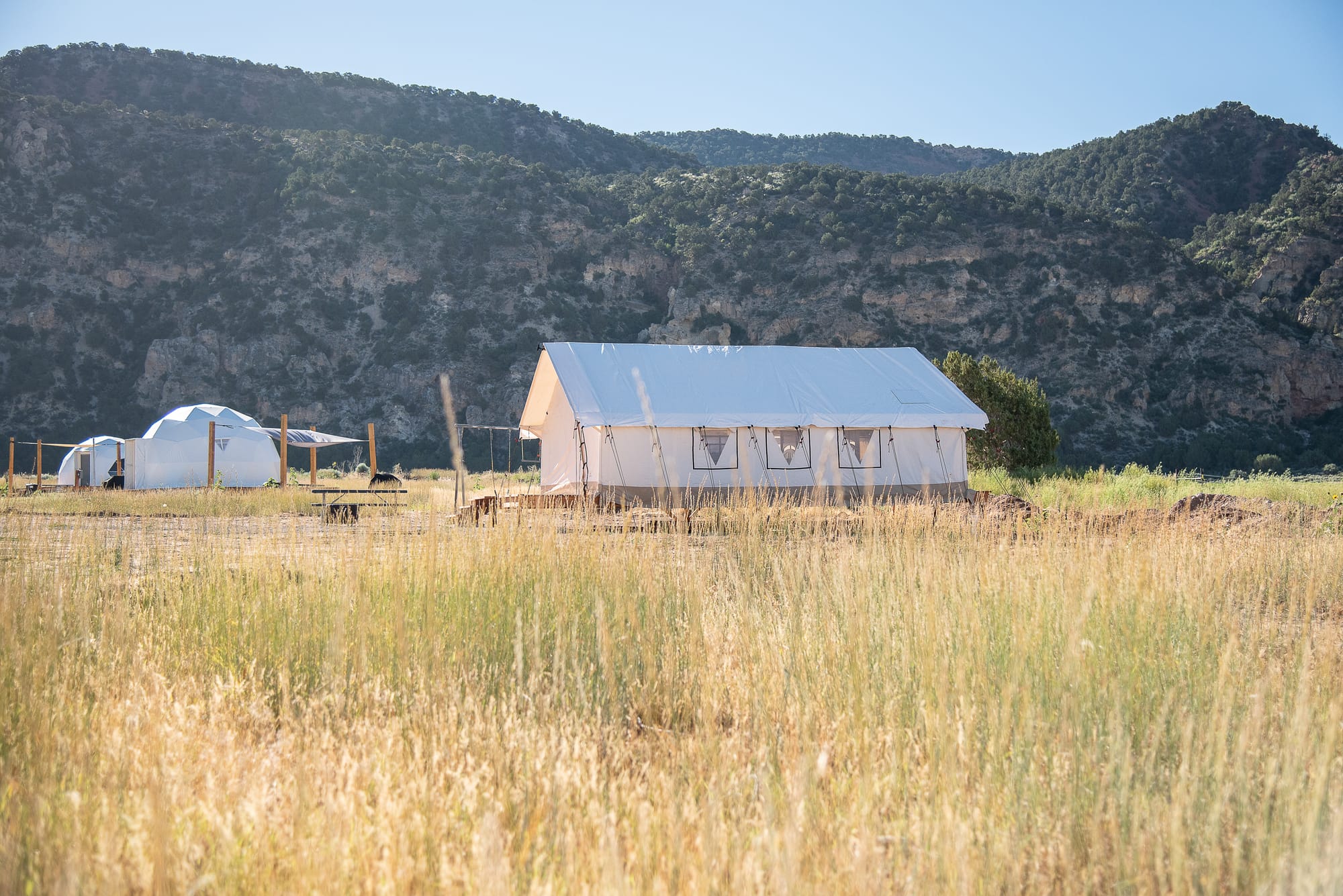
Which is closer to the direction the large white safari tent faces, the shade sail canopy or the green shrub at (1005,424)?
the shade sail canopy

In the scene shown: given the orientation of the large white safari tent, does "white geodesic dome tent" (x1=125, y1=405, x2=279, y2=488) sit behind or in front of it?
in front

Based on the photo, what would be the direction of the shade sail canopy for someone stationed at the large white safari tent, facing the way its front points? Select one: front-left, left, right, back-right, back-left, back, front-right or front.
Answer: front-right

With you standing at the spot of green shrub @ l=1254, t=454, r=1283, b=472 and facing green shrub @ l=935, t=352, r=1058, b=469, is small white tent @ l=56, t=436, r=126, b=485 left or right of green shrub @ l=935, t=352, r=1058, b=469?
right

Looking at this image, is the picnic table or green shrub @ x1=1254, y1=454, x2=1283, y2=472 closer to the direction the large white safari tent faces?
the picnic table

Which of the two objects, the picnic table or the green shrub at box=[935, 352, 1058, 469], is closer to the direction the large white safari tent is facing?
the picnic table

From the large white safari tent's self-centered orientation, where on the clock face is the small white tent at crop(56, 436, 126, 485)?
The small white tent is roughly at 1 o'clock from the large white safari tent.

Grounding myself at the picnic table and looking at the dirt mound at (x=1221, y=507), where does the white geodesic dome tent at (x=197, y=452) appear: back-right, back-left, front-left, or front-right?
back-left

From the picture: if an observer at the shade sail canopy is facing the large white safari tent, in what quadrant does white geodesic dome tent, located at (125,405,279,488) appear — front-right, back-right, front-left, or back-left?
back-right

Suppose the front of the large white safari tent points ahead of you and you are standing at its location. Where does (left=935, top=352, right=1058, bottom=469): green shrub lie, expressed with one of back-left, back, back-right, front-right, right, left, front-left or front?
back-right

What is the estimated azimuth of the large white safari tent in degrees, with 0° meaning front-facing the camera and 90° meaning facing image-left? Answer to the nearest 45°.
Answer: approximately 90°

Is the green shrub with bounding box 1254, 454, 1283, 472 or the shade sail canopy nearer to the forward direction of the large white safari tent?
the shade sail canopy
